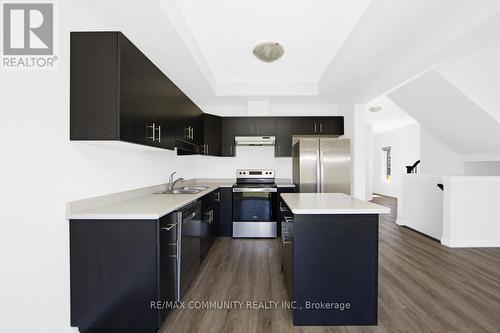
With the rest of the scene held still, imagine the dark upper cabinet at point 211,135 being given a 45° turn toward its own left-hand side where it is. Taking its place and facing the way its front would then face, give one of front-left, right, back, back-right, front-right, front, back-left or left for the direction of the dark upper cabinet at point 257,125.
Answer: front

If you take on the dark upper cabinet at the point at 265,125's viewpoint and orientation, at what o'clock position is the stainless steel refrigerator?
The stainless steel refrigerator is roughly at 10 o'clock from the dark upper cabinet.

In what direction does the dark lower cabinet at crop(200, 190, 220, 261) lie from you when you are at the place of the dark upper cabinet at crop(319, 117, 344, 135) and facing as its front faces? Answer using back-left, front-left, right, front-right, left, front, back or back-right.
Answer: front-right

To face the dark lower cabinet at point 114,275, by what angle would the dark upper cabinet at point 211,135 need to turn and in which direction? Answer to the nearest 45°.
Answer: approximately 45° to its right

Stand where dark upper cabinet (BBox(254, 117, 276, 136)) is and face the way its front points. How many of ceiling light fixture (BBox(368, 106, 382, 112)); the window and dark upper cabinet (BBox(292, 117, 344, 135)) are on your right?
0

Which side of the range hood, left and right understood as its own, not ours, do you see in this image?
front

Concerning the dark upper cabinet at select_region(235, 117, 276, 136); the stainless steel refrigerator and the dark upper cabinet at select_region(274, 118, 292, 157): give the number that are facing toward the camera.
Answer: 3

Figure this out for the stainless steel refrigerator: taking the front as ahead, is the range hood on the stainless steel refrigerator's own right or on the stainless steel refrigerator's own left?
on the stainless steel refrigerator's own right

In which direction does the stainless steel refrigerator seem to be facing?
toward the camera

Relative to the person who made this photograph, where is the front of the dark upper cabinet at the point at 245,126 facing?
facing the viewer

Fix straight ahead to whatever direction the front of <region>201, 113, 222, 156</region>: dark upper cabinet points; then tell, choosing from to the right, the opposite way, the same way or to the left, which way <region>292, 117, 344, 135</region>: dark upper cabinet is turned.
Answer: to the right

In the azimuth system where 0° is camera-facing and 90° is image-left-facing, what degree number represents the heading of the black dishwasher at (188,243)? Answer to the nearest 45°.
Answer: approximately 270°

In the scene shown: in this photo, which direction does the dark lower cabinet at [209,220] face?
to the viewer's right

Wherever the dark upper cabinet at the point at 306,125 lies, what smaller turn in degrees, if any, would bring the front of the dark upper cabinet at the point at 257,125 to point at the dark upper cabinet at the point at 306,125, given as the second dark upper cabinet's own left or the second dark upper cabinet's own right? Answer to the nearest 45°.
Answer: approximately 90° to the second dark upper cabinet's own left

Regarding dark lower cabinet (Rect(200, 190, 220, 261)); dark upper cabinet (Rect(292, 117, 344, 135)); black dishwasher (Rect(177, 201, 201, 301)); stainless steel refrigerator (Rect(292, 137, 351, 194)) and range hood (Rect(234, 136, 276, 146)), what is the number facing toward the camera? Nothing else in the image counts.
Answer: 3

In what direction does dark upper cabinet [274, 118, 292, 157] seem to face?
toward the camera

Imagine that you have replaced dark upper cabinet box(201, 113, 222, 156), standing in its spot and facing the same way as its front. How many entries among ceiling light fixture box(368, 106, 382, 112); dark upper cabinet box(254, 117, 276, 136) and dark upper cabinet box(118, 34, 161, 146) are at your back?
0

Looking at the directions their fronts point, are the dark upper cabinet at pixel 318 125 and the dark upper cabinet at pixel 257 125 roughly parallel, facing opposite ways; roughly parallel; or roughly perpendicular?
roughly parallel

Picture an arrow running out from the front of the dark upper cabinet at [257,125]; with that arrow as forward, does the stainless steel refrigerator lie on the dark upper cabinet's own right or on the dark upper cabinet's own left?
on the dark upper cabinet's own left

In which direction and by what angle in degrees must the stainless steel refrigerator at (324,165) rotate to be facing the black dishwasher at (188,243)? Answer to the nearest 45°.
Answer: approximately 45° to its right
